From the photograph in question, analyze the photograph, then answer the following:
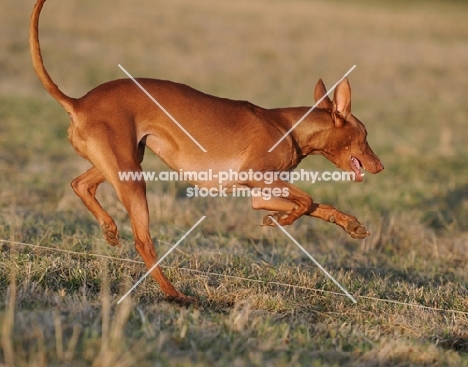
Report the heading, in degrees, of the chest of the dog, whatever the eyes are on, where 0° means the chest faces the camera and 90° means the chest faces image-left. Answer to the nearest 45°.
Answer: approximately 270°
